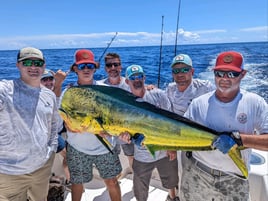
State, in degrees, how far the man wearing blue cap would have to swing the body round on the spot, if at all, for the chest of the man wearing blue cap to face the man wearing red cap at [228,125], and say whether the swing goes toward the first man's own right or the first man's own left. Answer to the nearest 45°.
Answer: approximately 45° to the first man's own left

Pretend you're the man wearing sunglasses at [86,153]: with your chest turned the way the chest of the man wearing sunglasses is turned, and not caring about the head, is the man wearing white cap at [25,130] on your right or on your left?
on your right

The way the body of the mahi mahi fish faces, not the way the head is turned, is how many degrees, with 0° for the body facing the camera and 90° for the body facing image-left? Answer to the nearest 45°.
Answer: approximately 90°

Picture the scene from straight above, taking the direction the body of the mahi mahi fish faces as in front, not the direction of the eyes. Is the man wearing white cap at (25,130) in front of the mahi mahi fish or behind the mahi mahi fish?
in front

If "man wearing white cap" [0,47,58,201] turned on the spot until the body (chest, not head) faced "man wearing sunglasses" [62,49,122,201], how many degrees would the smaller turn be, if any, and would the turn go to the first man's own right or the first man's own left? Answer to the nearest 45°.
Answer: approximately 90° to the first man's own left

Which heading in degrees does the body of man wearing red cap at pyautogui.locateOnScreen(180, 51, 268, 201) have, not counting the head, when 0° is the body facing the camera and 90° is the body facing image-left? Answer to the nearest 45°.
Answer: approximately 0°

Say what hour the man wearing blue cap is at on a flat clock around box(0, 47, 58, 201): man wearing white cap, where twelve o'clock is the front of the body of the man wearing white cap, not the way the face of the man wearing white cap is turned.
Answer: The man wearing blue cap is roughly at 9 o'clock from the man wearing white cap.

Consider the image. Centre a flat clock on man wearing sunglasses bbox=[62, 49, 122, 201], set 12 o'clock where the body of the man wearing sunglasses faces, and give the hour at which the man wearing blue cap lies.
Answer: The man wearing blue cap is roughly at 9 o'clock from the man wearing sunglasses.

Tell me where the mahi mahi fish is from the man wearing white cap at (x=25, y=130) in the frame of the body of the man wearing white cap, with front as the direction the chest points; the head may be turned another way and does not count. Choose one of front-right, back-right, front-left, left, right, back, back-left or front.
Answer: front-left
